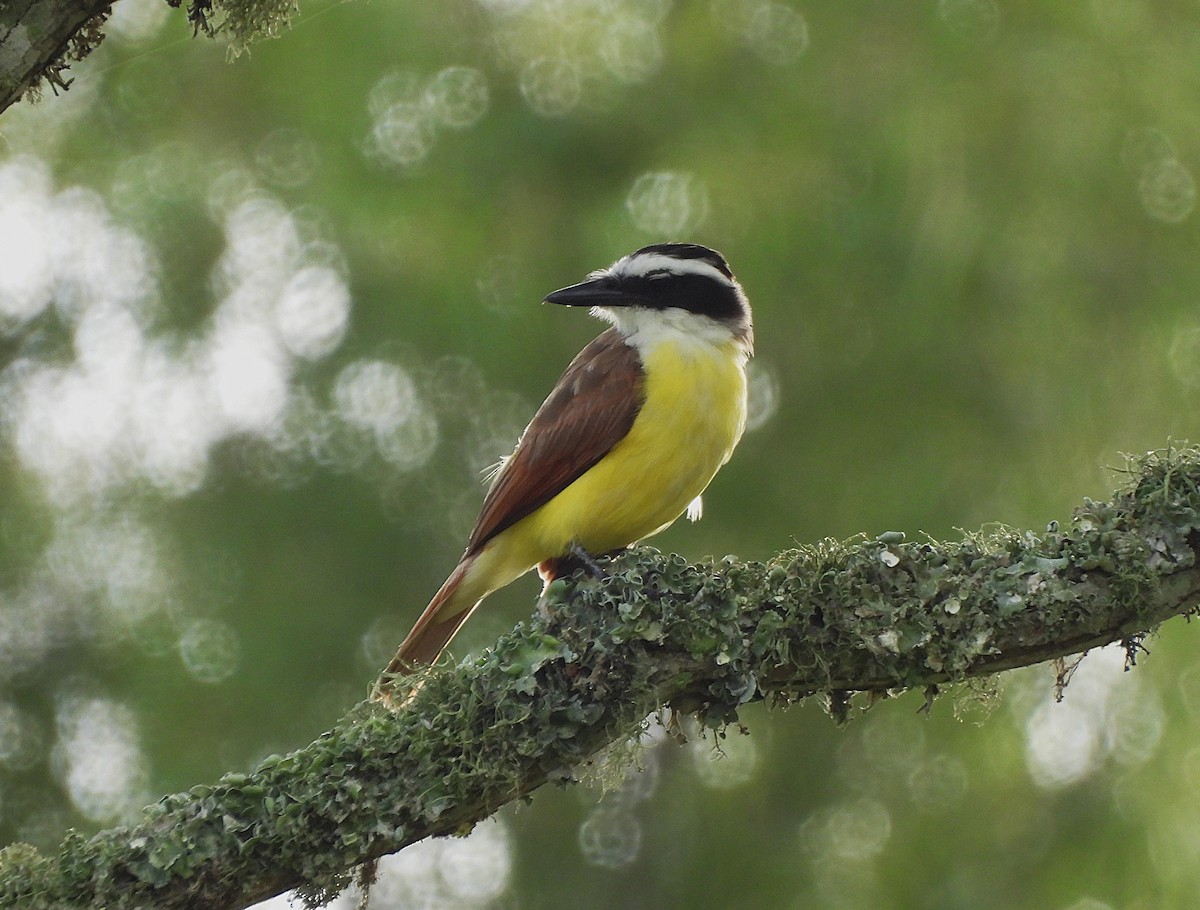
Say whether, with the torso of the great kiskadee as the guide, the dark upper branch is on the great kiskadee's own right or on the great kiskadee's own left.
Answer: on the great kiskadee's own right
